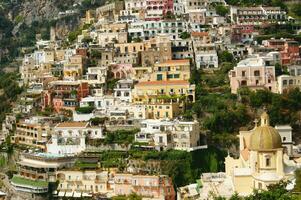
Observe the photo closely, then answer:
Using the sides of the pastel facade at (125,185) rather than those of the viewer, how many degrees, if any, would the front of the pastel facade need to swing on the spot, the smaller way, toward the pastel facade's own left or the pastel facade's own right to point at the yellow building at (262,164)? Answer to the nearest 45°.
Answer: approximately 45° to the pastel facade's own left

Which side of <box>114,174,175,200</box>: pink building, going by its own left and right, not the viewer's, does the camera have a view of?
front

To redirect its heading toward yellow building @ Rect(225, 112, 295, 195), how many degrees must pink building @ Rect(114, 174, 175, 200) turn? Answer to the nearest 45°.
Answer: approximately 45° to its left

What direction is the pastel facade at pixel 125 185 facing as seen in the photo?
toward the camera
